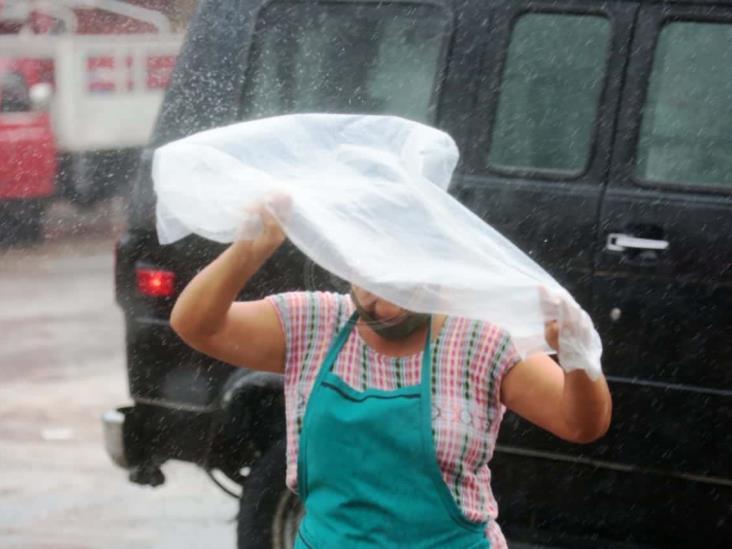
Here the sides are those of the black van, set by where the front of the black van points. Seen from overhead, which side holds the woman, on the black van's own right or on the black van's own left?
on the black van's own right

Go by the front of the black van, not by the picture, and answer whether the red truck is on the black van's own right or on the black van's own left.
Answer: on the black van's own left

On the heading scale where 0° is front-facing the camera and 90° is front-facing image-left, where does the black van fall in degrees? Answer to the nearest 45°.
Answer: approximately 270°

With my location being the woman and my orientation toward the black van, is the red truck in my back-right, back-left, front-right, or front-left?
front-left
